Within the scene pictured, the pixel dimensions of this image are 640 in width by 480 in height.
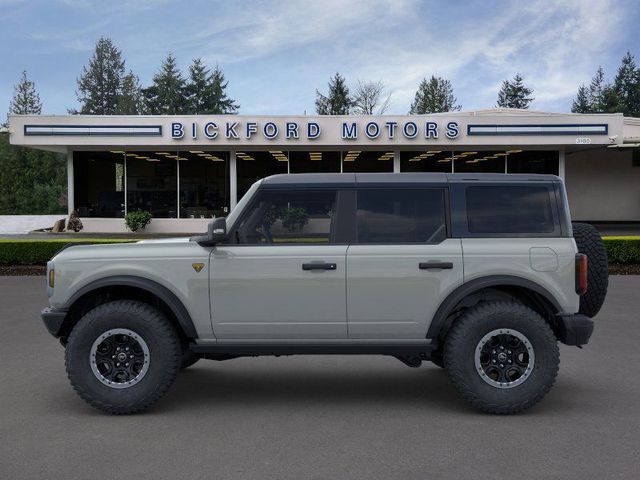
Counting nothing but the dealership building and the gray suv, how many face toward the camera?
1

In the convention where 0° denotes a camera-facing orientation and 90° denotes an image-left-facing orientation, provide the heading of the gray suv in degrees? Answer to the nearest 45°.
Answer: approximately 90°

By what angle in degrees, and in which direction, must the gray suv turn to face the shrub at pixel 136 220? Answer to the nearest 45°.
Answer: approximately 90° to its right

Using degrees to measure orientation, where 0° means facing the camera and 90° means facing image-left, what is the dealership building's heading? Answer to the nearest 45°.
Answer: approximately 0°

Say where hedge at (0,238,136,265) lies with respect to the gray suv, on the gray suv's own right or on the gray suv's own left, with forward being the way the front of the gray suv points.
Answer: on the gray suv's own right

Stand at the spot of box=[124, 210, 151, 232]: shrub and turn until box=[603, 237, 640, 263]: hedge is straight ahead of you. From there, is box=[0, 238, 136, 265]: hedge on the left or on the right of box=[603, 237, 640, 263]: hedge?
right

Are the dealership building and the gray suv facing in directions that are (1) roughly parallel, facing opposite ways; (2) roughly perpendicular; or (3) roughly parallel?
roughly perpendicular

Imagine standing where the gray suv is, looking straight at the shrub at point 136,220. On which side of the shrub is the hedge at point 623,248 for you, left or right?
right

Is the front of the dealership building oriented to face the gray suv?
yes
